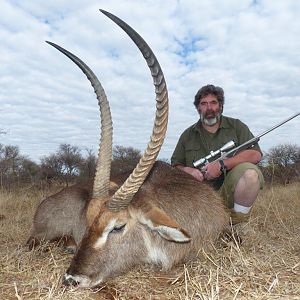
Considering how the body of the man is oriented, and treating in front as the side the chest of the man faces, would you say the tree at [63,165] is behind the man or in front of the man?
behind

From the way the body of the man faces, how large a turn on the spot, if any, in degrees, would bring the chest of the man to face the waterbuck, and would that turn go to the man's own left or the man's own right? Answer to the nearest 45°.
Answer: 0° — they already face it

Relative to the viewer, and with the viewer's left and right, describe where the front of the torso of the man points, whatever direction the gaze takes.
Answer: facing the viewer

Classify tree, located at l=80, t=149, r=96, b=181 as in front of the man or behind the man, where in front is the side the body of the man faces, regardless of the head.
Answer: behind

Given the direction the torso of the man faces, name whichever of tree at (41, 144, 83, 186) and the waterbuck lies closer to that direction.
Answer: the waterbuck

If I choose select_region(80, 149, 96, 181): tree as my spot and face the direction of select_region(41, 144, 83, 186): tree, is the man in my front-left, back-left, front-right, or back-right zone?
back-left

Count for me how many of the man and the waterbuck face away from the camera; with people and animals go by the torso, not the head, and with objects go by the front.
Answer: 0
